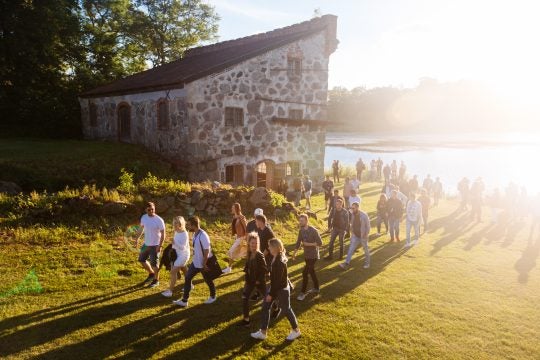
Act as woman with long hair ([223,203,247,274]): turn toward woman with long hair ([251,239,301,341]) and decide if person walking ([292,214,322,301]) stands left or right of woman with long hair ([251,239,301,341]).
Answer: left

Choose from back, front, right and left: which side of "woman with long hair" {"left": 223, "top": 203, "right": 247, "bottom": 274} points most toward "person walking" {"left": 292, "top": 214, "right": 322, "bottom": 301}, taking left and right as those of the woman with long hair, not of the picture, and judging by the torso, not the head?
left

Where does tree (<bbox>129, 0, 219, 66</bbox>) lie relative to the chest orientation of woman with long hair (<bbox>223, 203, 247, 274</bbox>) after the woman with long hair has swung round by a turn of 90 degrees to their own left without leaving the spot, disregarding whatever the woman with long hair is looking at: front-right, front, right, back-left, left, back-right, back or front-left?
back-left

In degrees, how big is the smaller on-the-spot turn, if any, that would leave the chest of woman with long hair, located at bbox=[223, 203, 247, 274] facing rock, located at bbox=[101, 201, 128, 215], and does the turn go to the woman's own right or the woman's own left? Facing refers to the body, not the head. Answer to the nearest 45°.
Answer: approximately 90° to the woman's own right

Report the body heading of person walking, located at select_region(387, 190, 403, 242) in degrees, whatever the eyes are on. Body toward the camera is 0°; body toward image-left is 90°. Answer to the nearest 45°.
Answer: approximately 0°

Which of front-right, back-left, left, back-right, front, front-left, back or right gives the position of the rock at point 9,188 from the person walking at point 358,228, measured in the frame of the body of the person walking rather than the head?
front-right

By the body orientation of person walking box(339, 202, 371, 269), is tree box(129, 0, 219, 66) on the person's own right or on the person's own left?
on the person's own right

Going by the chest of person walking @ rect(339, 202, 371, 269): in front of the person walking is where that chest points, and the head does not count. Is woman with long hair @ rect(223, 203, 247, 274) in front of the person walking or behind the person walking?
in front
